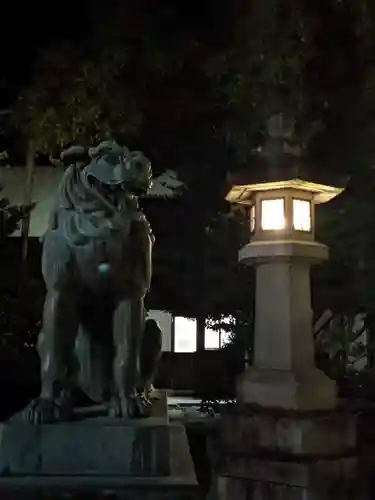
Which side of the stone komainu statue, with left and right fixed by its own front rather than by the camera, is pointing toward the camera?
front

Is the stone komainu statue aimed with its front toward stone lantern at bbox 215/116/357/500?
no
